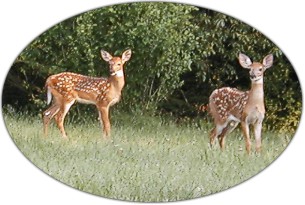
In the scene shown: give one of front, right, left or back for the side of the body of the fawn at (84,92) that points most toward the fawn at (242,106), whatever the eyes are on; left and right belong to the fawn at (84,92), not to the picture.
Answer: front

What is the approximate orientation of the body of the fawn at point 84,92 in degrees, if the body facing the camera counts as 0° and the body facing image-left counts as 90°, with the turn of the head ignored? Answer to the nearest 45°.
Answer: approximately 270°

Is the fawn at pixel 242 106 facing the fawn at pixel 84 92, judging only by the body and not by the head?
no

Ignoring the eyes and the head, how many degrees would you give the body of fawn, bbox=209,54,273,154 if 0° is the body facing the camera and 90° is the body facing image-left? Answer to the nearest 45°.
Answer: approximately 315°

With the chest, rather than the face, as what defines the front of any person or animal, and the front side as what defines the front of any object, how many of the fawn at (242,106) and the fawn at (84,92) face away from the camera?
0
